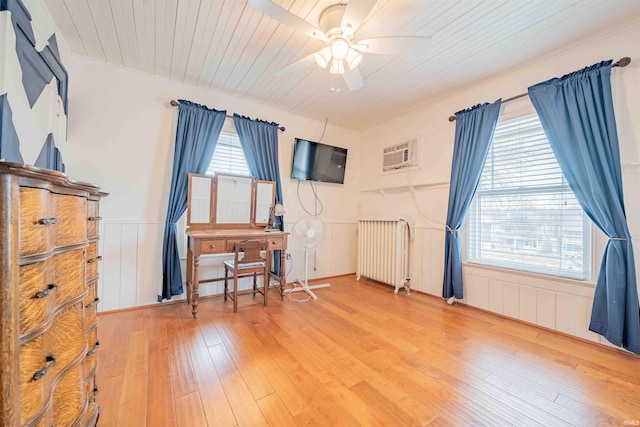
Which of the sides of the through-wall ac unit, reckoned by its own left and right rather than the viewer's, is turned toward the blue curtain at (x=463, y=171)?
left

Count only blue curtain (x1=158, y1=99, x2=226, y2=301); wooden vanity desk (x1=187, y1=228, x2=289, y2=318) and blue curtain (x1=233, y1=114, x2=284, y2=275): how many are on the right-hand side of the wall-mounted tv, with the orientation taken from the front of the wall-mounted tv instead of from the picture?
3

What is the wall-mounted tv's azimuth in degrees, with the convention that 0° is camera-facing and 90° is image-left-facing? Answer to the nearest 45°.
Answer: approximately 315°

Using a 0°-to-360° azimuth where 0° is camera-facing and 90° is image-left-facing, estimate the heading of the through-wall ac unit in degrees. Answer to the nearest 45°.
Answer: approximately 45°

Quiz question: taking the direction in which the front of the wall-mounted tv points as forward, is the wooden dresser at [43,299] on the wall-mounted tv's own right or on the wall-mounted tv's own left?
on the wall-mounted tv's own right

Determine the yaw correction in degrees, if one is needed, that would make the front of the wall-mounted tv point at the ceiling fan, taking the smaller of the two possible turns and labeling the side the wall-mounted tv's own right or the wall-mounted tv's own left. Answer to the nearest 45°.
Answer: approximately 45° to the wall-mounted tv's own right

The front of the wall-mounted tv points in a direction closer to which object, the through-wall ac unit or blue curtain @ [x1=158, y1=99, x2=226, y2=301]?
the through-wall ac unit

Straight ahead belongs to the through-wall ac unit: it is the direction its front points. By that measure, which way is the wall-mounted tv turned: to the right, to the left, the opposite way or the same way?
to the left

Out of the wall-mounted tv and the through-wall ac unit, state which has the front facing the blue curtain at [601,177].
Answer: the wall-mounted tv

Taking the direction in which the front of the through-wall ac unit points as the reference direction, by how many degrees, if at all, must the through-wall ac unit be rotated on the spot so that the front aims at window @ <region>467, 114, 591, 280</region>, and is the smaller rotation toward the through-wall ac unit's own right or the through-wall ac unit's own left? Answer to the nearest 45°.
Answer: approximately 90° to the through-wall ac unit's own left
